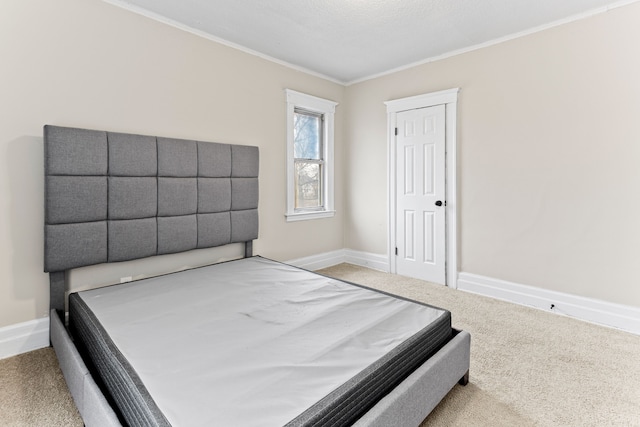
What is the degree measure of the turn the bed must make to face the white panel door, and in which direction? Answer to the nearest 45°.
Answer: approximately 90° to its left

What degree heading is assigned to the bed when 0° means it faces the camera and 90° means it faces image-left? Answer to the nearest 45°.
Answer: approximately 315°

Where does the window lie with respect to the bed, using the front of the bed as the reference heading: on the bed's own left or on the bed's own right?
on the bed's own left

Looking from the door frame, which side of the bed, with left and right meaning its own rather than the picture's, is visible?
left

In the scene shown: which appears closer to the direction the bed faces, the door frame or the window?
the door frame
